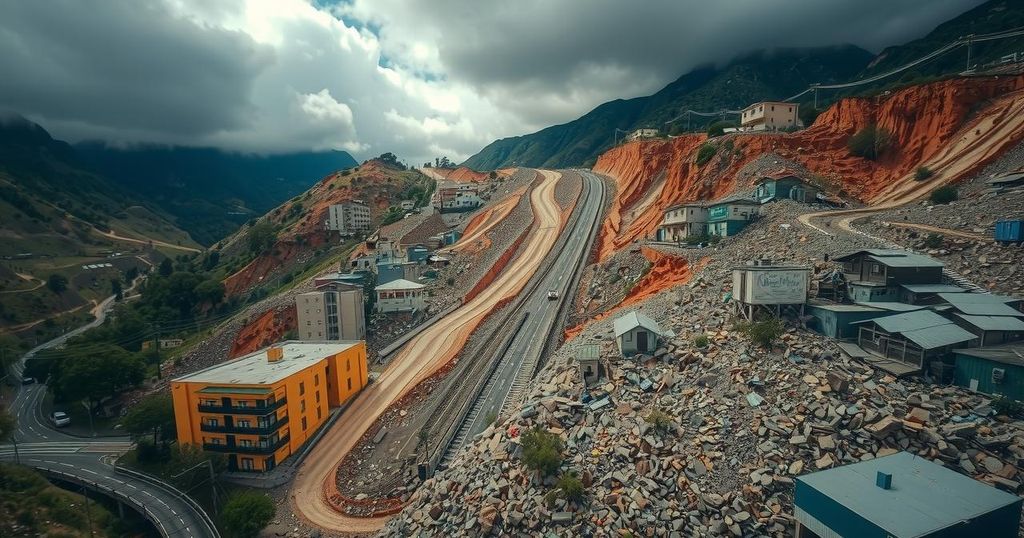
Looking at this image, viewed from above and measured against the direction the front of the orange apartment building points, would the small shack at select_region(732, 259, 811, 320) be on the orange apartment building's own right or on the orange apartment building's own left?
on the orange apartment building's own left

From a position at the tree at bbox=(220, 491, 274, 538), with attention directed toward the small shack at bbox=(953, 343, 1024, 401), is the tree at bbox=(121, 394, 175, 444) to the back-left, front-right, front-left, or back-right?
back-left

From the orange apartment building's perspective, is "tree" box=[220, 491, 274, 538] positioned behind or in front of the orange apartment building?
in front

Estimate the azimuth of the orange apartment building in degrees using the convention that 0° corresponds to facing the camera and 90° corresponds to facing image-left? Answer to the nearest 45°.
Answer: approximately 0°

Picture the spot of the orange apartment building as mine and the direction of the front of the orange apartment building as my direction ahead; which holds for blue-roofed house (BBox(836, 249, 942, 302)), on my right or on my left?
on my left
